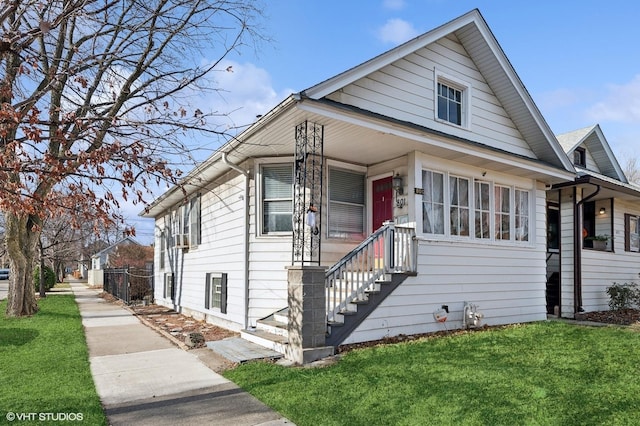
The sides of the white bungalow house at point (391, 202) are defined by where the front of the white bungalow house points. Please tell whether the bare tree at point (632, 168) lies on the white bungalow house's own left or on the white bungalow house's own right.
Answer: on the white bungalow house's own left

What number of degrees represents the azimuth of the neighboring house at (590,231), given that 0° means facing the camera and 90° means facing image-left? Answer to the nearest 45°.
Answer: approximately 315°

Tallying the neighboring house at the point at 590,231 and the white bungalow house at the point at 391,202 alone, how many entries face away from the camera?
0

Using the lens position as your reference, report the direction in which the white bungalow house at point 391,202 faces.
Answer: facing the viewer and to the right of the viewer

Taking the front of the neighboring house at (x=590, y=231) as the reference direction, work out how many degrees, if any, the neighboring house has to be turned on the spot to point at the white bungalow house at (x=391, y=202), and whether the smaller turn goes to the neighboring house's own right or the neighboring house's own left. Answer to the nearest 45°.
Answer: approximately 90° to the neighboring house's own right

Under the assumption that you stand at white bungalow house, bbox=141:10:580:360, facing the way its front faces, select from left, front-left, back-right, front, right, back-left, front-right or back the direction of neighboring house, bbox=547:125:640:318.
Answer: left

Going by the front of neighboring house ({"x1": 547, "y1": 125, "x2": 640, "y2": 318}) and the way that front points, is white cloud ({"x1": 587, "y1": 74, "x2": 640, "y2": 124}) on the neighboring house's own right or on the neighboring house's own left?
on the neighboring house's own left
